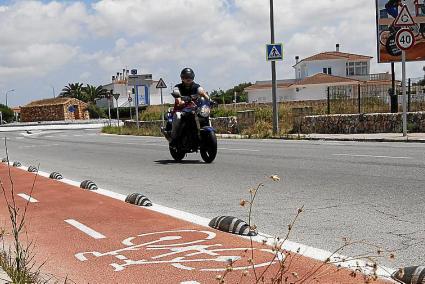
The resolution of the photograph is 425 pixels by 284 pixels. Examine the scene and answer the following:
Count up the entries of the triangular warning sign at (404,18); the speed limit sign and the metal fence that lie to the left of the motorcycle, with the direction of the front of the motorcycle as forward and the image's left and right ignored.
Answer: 3

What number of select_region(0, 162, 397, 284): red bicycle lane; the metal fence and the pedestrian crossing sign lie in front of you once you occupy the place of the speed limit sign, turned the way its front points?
1

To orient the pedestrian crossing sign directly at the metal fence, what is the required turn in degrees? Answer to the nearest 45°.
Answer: approximately 90° to its left

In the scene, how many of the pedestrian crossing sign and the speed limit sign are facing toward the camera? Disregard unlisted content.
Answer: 2

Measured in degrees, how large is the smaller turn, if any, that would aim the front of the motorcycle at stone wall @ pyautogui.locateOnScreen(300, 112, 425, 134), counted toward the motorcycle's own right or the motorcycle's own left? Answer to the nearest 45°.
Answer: approximately 90° to the motorcycle's own left

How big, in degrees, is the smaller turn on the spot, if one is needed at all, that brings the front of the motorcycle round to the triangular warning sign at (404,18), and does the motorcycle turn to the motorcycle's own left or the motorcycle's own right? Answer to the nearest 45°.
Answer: approximately 90° to the motorcycle's own left

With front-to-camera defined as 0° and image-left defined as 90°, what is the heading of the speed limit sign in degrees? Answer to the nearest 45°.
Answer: approximately 0°

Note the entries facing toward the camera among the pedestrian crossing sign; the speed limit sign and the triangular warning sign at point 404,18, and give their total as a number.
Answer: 3

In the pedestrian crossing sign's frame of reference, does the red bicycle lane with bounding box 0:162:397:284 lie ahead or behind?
ahead

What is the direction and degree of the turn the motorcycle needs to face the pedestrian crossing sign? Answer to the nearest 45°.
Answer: approximately 135° to its left
